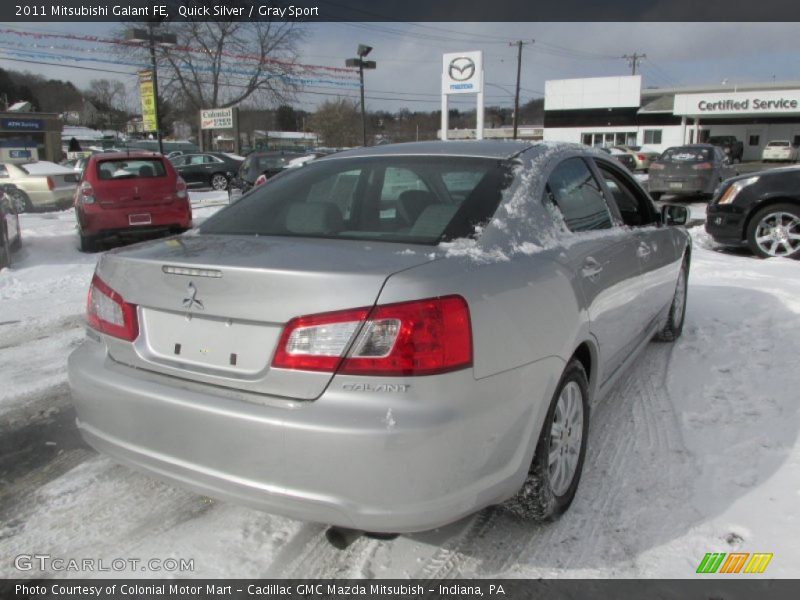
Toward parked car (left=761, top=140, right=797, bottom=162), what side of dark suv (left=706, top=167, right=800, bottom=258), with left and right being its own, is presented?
right

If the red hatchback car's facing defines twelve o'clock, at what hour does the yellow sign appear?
The yellow sign is roughly at 12 o'clock from the red hatchback car.

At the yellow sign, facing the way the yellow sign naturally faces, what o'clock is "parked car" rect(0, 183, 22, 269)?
The parked car is roughly at 12 o'clock from the yellow sign.

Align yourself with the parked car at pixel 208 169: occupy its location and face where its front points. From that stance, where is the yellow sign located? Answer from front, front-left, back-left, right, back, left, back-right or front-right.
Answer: front-right

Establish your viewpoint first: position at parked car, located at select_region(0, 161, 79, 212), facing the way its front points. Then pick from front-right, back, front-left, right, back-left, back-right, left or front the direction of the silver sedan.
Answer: back-left

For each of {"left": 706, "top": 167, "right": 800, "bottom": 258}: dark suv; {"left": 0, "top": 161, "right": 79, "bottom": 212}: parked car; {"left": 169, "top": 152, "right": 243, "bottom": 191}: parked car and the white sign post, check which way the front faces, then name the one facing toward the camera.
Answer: the white sign post

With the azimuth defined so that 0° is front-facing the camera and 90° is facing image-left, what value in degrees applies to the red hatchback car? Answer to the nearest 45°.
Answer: approximately 180°

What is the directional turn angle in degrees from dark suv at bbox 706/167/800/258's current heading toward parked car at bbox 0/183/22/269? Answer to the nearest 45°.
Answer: approximately 45° to its left

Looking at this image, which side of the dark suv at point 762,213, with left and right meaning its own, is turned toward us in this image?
left

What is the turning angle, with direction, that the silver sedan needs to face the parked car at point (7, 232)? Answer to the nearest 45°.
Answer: approximately 90° to its left

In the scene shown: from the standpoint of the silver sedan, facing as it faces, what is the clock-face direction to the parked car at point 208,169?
The parked car is roughly at 10 o'clock from the silver sedan.

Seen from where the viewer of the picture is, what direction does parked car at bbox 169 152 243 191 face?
facing to the left of the viewer

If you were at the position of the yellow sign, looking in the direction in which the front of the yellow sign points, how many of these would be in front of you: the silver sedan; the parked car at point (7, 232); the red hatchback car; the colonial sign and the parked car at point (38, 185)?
4

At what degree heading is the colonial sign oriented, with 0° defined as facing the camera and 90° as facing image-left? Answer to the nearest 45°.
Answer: approximately 0°

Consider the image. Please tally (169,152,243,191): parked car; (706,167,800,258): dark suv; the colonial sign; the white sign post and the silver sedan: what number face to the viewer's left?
2

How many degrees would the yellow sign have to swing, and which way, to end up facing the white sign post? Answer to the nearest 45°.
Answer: approximately 45° to its left

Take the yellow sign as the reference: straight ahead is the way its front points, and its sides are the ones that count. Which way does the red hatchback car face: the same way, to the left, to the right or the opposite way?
the opposite way

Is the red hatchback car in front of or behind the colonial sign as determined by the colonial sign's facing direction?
in front
